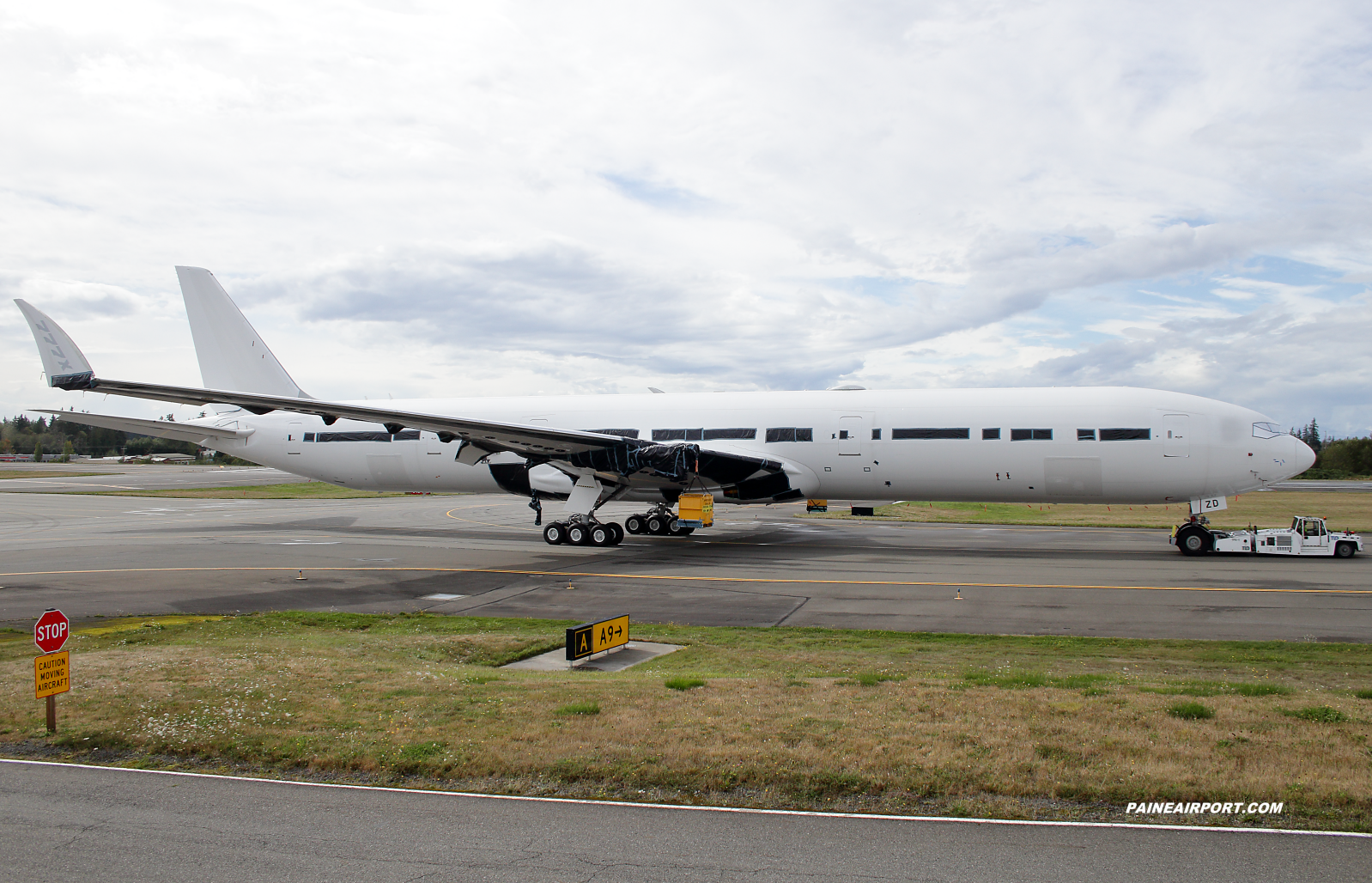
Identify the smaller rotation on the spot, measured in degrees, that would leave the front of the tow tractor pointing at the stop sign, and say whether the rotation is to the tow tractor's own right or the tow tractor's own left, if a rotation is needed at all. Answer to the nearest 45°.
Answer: approximately 90° to the tow tractor's own right

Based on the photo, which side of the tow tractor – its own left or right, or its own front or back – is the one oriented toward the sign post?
right

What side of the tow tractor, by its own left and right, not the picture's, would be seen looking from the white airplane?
back

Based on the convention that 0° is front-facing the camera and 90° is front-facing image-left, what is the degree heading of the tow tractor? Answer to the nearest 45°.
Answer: approximately 270°
